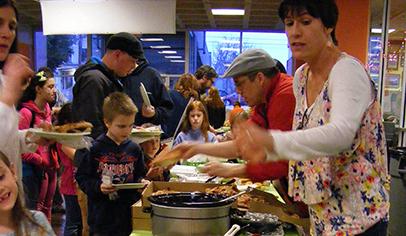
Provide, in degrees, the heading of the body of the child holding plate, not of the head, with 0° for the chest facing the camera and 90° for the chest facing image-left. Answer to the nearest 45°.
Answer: approximately 315°

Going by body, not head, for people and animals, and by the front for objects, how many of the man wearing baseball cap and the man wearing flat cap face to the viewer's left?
1

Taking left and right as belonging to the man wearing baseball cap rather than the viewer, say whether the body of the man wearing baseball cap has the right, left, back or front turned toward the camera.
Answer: right

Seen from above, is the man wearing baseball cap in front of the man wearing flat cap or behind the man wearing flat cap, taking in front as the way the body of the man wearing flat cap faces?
in front

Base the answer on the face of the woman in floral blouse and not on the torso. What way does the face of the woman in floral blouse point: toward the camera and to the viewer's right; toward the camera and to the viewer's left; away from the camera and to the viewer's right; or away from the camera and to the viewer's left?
toward the camera and to the viewer's left

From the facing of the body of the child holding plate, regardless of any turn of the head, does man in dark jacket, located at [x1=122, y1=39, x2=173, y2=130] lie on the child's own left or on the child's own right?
on the child's own left

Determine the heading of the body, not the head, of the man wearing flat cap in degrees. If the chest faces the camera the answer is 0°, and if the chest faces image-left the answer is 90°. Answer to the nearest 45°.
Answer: approximately 90°

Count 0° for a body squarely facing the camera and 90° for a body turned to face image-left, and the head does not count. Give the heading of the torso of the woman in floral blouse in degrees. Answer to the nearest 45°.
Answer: approximately 45°

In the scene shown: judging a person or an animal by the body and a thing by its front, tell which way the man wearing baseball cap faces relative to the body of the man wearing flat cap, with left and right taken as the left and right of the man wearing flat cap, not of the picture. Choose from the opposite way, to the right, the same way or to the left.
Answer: the opposite way

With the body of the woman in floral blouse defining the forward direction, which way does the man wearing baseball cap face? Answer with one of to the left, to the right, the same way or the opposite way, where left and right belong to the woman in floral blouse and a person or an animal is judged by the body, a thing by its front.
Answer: the opposite way
